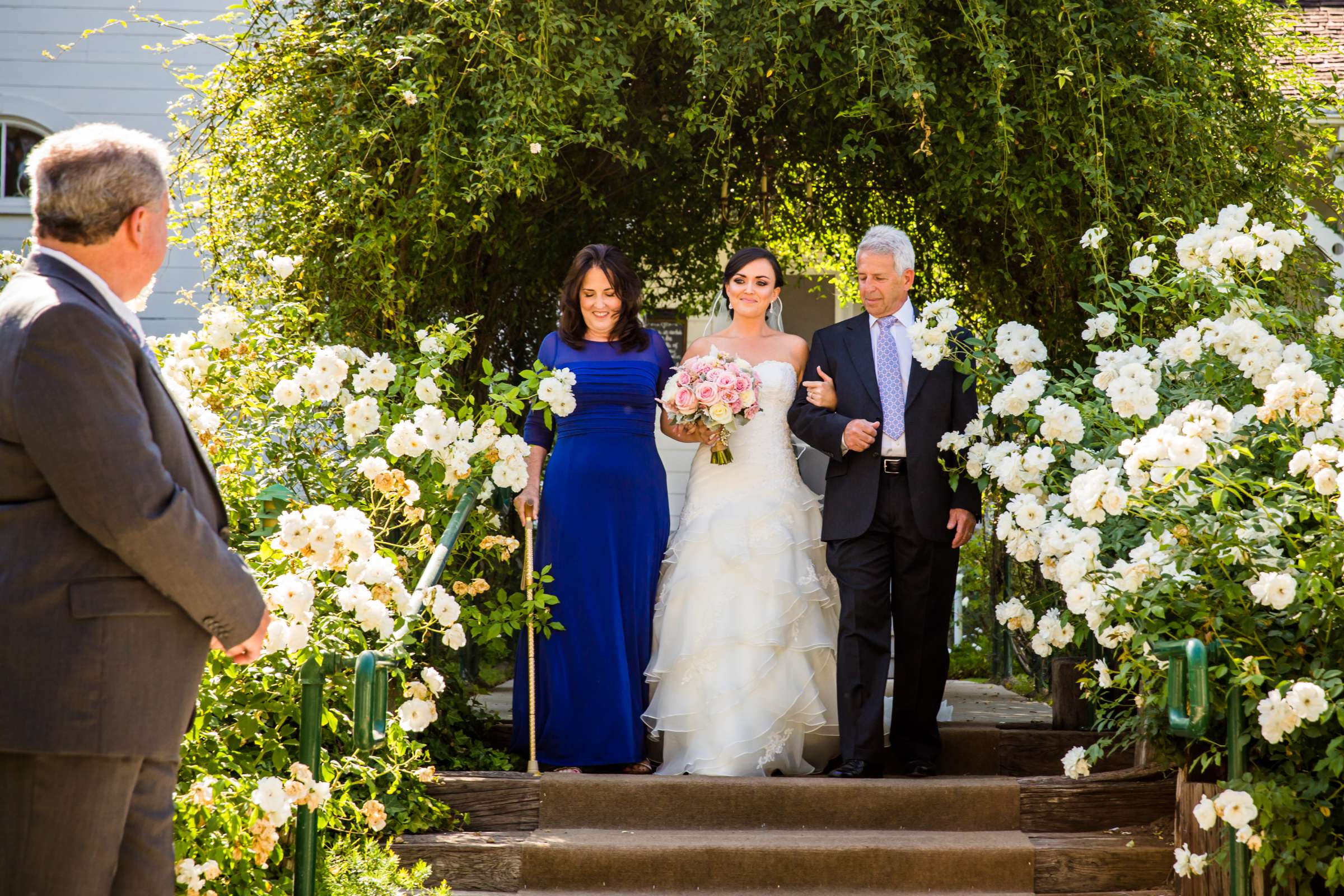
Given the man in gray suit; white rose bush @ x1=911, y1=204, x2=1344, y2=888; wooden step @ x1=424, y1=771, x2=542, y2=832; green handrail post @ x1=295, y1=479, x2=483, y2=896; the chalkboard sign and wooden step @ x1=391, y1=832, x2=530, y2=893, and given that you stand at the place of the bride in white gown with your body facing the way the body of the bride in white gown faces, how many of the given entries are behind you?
1

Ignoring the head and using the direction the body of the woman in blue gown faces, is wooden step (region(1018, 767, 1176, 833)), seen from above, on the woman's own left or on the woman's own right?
on the woman's own left

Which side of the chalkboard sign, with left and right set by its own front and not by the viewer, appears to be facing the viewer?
front

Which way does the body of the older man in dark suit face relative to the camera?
toward the camera

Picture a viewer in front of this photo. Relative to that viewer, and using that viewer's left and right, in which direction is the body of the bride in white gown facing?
facing the viewer

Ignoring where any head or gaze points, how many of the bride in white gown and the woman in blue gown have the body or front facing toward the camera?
2

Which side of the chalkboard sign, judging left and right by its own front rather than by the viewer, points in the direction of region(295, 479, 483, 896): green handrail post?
front

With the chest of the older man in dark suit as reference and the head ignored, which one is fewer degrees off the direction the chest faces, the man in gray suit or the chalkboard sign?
the man in gray suit

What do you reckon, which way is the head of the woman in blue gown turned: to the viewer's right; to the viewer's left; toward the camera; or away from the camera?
toward the camera

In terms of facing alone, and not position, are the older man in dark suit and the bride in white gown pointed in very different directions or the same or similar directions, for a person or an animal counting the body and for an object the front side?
same or similar directions

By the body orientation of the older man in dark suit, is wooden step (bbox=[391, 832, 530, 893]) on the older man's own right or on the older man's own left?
on the older man's own right

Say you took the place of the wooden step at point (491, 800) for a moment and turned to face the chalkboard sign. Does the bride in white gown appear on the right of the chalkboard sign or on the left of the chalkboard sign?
right

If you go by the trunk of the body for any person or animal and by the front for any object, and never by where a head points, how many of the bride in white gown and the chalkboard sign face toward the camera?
2

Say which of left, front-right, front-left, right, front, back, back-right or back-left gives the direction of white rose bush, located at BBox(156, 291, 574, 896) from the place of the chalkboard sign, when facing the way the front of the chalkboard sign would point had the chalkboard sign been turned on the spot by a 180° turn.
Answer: back

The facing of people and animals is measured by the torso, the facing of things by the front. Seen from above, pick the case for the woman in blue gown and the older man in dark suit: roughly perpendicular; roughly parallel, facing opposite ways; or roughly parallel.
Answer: roughly parallel

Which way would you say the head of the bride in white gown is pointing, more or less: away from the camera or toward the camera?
toward the camera

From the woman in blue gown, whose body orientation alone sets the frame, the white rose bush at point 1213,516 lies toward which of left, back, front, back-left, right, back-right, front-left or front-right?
front-left

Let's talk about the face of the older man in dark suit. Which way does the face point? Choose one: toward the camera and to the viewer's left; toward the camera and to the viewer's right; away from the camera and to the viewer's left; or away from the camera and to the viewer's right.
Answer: toward the camera and to the viewer's left
